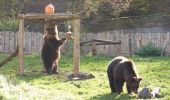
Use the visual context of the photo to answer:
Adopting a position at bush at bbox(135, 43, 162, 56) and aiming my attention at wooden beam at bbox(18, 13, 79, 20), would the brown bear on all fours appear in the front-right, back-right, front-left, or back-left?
front-left

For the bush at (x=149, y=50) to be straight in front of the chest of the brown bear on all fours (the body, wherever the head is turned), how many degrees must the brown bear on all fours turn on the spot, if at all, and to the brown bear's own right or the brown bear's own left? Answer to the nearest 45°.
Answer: approximately 135° to the brown bear's own left

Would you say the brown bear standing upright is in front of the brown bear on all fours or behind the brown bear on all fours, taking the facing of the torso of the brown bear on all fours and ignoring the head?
behind

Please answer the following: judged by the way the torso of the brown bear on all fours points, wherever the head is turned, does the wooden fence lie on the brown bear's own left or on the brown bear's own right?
on the brown bear's own left

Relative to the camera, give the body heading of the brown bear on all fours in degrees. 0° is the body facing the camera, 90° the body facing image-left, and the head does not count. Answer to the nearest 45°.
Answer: approximately 315°

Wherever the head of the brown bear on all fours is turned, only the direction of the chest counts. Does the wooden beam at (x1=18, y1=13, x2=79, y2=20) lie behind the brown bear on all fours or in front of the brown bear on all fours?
behind
